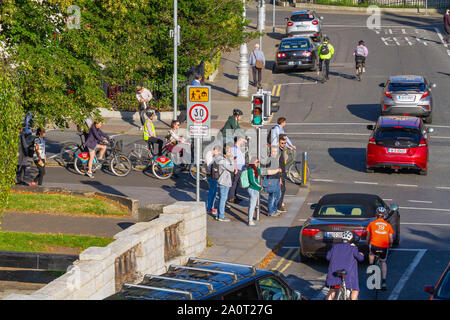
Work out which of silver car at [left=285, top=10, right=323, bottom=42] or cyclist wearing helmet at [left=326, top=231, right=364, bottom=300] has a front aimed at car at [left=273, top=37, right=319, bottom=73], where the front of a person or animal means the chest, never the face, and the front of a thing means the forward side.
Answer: the cyclist wearing helmet

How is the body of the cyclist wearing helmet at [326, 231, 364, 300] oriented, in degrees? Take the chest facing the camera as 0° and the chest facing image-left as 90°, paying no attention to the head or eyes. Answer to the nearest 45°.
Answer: approximately 180°

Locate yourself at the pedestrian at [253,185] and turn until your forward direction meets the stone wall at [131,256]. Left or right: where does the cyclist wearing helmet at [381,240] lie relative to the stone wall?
left

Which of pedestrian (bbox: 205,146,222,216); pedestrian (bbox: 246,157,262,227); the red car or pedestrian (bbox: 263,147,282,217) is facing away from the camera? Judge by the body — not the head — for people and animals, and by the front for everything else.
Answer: the red car

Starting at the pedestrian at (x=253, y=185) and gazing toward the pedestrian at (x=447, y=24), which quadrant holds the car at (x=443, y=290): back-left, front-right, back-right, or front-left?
back-right

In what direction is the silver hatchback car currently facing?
away from the camera

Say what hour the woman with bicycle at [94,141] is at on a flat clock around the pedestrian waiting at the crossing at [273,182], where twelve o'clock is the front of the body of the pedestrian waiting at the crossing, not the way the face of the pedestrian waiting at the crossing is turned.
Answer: The woman with bicycle is roughly at 7 o'clock from the pedestrian waiting at the crossing.

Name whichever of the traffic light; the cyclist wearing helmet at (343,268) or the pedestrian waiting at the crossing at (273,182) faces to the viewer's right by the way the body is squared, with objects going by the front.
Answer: the pedestrian waiting at the crossing

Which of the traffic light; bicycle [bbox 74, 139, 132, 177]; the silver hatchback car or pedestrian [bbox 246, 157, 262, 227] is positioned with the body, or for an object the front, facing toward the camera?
the traffic light

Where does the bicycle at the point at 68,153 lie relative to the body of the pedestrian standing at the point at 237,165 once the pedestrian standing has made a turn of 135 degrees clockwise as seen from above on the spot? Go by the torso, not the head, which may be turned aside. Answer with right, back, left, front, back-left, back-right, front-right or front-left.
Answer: right

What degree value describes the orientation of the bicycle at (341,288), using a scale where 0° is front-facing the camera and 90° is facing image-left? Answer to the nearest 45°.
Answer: approximately 180°

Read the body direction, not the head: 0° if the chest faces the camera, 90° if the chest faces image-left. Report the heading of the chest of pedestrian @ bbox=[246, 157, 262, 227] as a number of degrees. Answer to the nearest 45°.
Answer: approximately 270°
